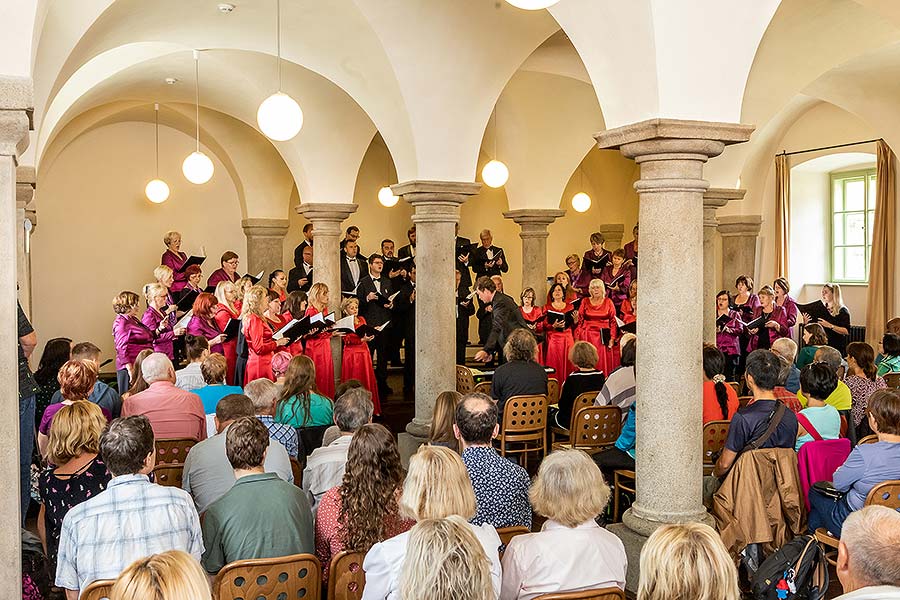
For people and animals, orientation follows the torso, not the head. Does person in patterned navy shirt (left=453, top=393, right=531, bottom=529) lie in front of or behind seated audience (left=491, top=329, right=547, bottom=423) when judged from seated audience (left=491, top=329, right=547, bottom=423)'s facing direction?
behind

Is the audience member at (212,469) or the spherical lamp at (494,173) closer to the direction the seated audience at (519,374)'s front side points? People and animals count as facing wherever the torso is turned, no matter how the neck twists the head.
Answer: the spherical lamp

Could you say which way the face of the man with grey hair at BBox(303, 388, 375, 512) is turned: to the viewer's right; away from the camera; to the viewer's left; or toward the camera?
away from the camera

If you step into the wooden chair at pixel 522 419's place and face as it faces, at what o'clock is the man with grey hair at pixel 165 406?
The man with grey hair is roughly at 8 o'clock from the wooden chair.

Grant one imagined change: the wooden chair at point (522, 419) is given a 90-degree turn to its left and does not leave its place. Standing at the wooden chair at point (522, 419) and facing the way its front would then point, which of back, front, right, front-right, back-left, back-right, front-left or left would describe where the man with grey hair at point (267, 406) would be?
front-left

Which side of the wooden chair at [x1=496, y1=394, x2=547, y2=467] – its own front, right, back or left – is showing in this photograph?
back

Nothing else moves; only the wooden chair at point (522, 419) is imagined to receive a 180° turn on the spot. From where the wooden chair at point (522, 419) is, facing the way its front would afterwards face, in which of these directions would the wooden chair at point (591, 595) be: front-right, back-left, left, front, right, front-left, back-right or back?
front

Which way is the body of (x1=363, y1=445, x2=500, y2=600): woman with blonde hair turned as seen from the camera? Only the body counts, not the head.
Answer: away from the camera

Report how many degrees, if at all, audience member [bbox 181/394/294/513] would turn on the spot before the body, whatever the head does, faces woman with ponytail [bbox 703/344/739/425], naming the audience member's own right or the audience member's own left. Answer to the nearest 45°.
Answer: approximately 90° to the audience member's own right

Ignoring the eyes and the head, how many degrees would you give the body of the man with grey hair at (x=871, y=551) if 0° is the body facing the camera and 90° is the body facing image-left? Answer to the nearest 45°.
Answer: approximately 135°

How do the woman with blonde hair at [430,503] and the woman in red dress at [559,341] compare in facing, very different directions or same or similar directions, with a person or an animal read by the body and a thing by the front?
very different directions

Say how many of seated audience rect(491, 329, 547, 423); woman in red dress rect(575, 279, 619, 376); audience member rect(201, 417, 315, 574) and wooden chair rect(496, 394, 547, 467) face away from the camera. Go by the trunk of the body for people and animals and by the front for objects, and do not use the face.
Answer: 3

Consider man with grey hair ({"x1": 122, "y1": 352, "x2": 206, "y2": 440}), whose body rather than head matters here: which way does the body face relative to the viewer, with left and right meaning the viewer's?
facing away from the viewer
